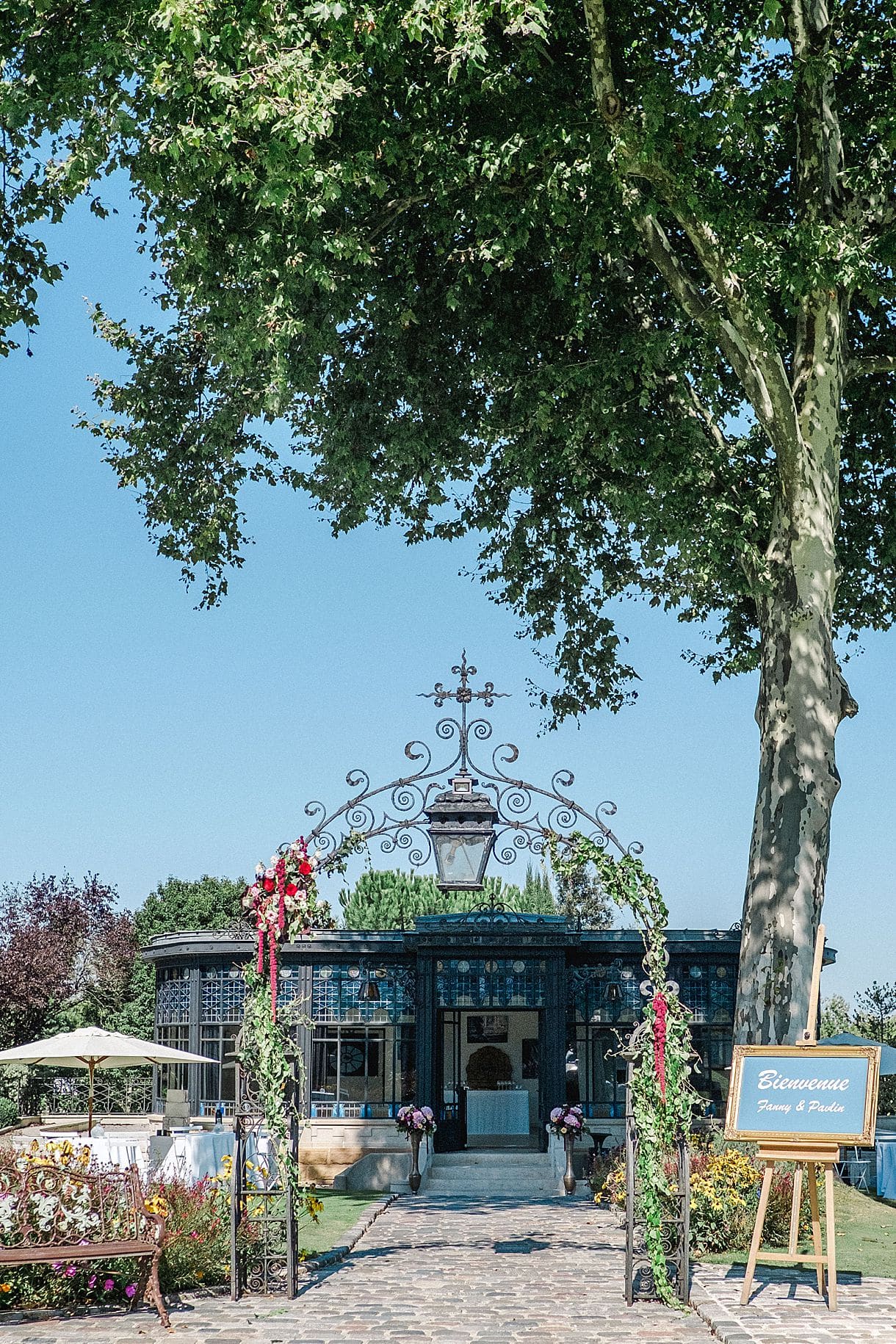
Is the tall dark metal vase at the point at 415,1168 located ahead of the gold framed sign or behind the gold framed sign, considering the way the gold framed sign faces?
behind

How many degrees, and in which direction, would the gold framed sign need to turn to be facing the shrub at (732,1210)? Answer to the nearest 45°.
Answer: approximately 180°

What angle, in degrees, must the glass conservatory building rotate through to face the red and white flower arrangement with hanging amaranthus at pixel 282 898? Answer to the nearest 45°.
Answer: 0° — it already faces it

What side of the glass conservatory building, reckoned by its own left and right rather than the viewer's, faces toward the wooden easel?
front

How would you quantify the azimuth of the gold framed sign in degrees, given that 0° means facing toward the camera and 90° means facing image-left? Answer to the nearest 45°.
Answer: approximately 0°

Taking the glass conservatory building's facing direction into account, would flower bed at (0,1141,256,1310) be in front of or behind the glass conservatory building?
in front

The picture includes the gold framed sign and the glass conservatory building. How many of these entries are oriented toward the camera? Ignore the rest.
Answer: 2

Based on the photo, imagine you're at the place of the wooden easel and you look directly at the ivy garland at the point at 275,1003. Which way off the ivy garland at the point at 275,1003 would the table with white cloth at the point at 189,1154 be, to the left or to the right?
right

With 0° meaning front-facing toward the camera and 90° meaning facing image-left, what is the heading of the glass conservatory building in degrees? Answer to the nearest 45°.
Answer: approximately 0°

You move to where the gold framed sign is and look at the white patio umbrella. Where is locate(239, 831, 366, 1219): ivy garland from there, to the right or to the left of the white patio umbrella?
left

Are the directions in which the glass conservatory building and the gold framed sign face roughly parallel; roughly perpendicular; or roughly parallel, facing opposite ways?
roughly parallel
